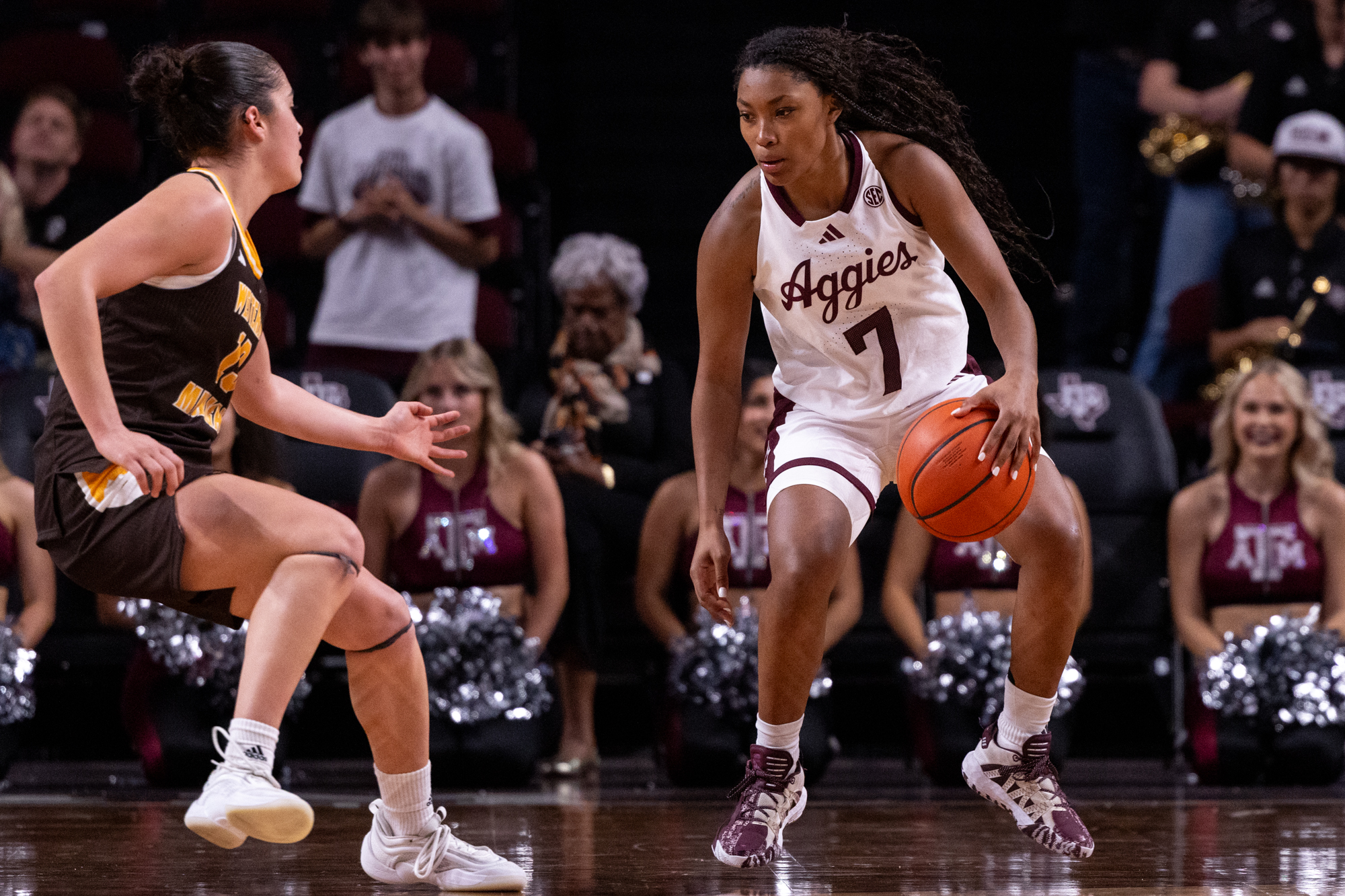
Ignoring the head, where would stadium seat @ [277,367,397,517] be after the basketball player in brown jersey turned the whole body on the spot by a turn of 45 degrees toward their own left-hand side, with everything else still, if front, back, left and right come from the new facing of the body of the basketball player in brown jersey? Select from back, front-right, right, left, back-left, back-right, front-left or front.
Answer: front-left

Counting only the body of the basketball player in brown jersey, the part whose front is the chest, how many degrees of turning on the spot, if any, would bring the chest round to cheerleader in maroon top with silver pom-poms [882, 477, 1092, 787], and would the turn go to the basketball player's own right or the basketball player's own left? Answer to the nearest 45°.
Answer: approximately 45° to the basketball player's own left

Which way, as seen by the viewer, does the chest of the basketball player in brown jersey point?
to the viewer's right

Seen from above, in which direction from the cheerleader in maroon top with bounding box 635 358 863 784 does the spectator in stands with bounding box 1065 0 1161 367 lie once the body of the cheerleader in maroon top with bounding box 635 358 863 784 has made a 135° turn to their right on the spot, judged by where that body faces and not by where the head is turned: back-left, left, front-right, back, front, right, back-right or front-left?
right

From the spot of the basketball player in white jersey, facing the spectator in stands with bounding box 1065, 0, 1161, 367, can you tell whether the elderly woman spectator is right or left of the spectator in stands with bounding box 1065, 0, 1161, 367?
left

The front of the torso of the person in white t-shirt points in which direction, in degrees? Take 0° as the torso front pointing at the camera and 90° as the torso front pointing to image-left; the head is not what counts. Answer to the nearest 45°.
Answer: approximately 0°

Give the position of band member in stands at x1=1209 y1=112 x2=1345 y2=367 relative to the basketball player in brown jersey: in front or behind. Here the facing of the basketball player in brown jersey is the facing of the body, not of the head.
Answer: in front

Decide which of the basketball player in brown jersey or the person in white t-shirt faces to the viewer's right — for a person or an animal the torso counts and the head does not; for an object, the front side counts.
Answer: the basketball player in brown jersey

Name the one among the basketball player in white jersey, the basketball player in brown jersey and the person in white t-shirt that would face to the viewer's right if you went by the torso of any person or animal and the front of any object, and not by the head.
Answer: the basketball player in brown jersey

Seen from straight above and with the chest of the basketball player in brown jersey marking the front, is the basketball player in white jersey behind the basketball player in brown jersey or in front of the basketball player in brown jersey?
in front

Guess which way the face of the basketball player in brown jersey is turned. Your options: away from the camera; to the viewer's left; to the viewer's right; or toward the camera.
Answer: to the viewer's right
